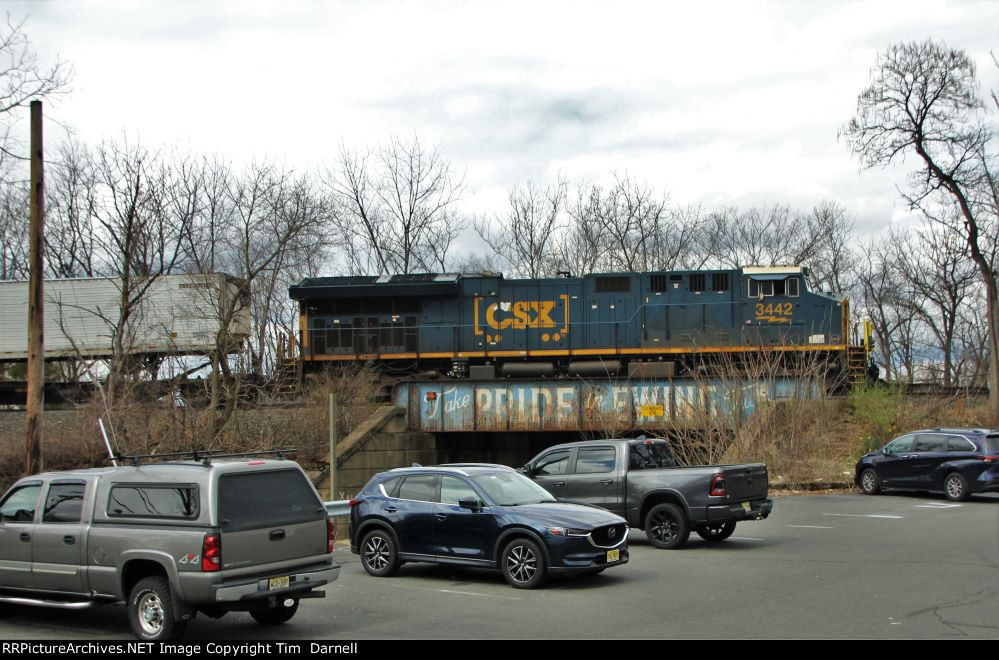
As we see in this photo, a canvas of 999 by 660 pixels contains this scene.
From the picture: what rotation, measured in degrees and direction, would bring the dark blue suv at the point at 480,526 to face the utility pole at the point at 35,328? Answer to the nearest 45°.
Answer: approximately 180°

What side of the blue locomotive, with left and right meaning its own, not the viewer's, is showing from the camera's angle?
right

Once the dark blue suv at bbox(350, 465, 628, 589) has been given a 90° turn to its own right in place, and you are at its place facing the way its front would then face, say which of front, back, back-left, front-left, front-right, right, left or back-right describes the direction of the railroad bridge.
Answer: back-right

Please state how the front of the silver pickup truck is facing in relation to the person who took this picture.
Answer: facing away from the viewer and to the left of the viewer

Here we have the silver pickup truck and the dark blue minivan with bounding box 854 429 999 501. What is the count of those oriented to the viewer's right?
0

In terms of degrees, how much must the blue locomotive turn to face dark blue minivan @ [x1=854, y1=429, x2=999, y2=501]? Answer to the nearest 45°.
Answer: approximately 45° to its right

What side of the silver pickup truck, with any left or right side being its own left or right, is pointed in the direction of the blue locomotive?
right

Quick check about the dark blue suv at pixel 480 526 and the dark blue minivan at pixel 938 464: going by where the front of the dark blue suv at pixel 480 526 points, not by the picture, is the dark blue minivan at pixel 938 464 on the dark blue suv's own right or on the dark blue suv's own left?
on the dark blue suv's own left

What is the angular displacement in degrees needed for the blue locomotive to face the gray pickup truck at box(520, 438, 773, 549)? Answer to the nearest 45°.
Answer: approximately 90° to its right

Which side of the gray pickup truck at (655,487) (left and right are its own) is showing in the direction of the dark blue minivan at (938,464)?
right

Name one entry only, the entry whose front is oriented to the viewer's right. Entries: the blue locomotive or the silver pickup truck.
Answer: the blue locomotive

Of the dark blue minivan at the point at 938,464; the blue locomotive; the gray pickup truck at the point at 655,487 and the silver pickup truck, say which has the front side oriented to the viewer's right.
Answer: the blue locomotive

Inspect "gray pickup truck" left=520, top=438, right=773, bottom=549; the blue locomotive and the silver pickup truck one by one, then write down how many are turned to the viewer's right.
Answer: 1

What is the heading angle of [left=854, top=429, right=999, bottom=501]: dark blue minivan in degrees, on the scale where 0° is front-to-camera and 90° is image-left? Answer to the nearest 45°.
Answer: approximately 135°
